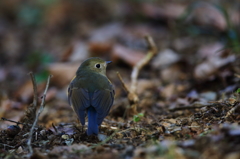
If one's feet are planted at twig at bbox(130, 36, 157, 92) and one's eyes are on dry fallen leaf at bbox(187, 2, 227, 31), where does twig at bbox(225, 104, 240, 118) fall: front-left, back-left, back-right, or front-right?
back-right

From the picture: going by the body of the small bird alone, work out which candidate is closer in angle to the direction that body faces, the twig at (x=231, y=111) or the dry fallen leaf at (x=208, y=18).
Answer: the dry fallen leaf

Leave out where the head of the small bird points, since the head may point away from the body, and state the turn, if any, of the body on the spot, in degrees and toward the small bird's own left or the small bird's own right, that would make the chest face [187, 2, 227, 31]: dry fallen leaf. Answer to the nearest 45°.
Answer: approximately 45° to the small bird's own right

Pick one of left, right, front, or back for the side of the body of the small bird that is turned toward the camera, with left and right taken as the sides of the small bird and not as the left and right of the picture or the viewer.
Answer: back

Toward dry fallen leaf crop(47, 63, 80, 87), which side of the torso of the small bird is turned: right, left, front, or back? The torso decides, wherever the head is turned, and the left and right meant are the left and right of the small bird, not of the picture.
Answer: front

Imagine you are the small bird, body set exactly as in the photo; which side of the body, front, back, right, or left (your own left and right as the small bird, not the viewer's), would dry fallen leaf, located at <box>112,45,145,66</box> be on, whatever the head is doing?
front
